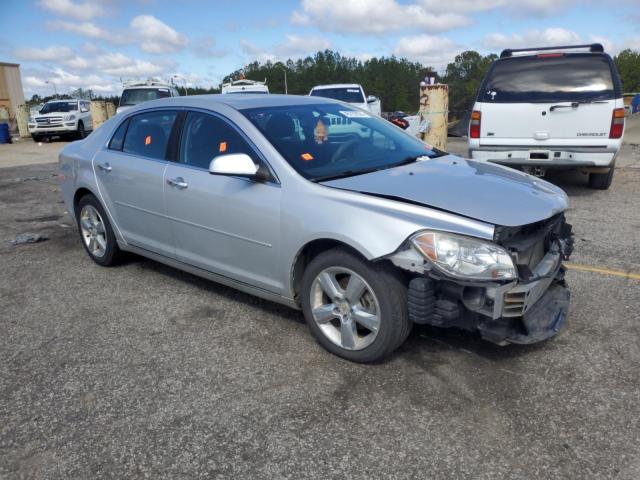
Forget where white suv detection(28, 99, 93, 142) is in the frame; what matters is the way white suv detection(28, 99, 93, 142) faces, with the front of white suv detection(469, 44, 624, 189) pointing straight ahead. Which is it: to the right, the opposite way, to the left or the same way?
the opposite way

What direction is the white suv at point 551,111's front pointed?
away from the camera

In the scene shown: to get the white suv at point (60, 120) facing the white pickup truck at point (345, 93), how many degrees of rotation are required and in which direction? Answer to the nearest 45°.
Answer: approximately 90° to its left

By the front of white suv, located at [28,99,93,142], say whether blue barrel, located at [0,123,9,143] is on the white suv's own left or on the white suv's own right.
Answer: on the white suv's own right

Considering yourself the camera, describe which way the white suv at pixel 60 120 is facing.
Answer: facing the viewer and to the left of the viewer

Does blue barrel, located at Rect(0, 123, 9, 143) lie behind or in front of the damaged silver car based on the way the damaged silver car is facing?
behind

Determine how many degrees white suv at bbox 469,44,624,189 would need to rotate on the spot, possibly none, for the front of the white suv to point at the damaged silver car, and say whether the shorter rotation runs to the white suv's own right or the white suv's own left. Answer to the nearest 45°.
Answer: approximately 180°

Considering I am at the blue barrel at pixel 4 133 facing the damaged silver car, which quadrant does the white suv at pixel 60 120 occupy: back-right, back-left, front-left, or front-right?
front-left

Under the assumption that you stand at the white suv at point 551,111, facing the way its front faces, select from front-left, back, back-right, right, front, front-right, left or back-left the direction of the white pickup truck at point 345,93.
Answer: front-left

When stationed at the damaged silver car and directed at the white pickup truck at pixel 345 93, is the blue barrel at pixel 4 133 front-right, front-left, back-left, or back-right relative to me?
front-left

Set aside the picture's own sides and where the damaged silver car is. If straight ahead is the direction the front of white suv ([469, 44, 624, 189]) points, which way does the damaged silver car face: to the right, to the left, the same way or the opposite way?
to the right
